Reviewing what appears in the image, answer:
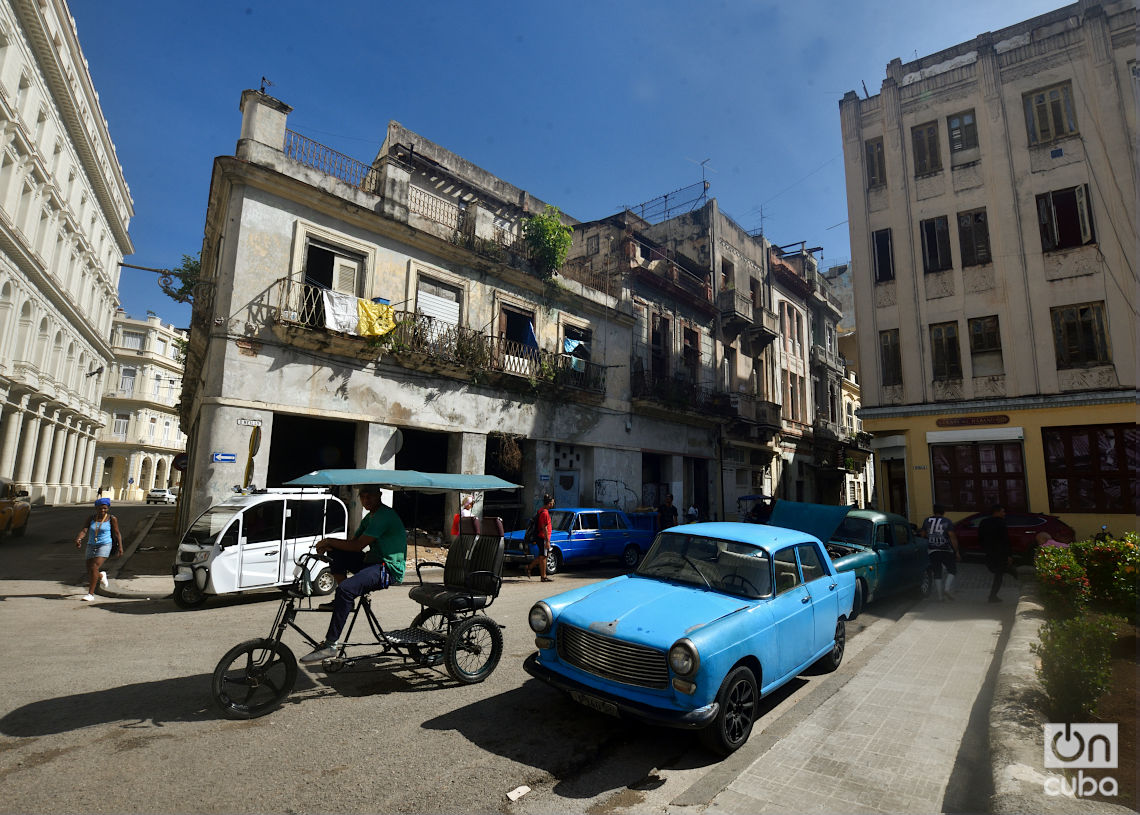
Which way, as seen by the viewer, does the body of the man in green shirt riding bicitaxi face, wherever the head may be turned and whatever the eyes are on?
to the viewer's left

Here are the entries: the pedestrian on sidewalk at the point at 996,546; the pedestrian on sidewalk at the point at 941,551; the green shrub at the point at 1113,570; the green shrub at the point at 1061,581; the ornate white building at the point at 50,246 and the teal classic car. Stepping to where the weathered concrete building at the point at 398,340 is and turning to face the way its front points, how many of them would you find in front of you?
5

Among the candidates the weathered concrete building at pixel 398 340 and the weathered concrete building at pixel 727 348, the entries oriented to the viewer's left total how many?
0

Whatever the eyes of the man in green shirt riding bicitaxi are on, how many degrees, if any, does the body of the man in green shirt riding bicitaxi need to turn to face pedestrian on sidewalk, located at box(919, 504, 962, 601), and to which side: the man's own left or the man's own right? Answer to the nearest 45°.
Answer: approximately 180°

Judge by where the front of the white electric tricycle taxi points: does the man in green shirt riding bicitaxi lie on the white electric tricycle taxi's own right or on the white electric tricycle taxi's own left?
on the white electric tricycle taxi's own left

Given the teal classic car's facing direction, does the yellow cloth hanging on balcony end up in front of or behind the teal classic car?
in front

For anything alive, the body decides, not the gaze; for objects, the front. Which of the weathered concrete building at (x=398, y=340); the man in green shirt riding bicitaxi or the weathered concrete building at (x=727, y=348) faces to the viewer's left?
the man in green shirt riding bicitaxi

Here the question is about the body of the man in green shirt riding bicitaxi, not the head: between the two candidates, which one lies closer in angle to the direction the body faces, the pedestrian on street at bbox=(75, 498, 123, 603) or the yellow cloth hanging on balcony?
the pedestrian on street

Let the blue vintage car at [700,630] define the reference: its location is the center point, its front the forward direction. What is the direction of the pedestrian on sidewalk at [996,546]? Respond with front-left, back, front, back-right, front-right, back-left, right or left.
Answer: back

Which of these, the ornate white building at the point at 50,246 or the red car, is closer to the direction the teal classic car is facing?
the ornate white building

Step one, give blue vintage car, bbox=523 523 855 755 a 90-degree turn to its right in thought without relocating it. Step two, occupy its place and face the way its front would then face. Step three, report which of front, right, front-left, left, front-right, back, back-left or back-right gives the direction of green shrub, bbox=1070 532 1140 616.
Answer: right

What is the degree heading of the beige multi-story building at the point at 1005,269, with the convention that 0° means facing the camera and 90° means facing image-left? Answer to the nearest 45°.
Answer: approximately 45°

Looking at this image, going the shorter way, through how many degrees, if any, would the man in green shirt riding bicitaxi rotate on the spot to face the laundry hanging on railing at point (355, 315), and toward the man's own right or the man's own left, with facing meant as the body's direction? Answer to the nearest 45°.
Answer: approximately 90° to the man's own right

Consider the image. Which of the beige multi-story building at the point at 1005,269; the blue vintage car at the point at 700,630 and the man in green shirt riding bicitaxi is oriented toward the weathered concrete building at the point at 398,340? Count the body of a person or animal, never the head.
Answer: the beige multi-story building
